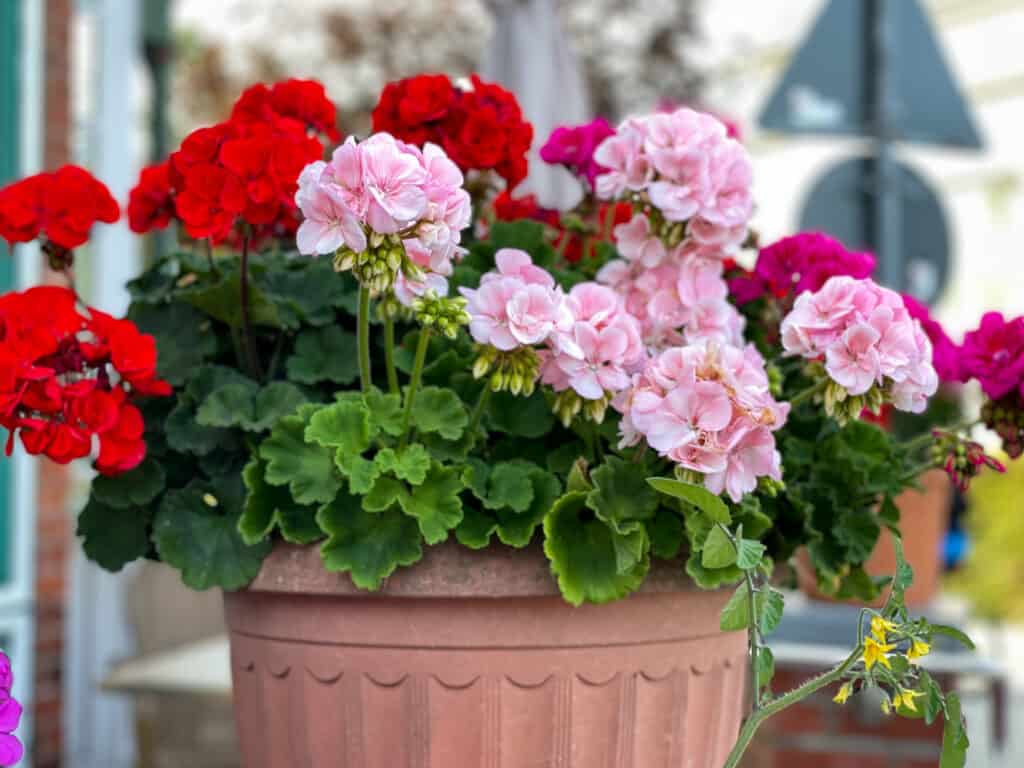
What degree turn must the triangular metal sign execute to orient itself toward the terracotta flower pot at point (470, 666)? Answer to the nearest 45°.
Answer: approximately 180°

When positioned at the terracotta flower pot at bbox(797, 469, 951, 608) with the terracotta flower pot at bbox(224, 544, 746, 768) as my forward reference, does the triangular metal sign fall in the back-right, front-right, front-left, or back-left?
back-right

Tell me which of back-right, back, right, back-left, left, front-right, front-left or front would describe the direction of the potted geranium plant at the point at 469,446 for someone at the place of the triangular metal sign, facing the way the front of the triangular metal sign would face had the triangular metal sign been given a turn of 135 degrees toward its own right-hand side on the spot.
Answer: front-right

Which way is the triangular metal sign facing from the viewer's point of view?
away from the camera
